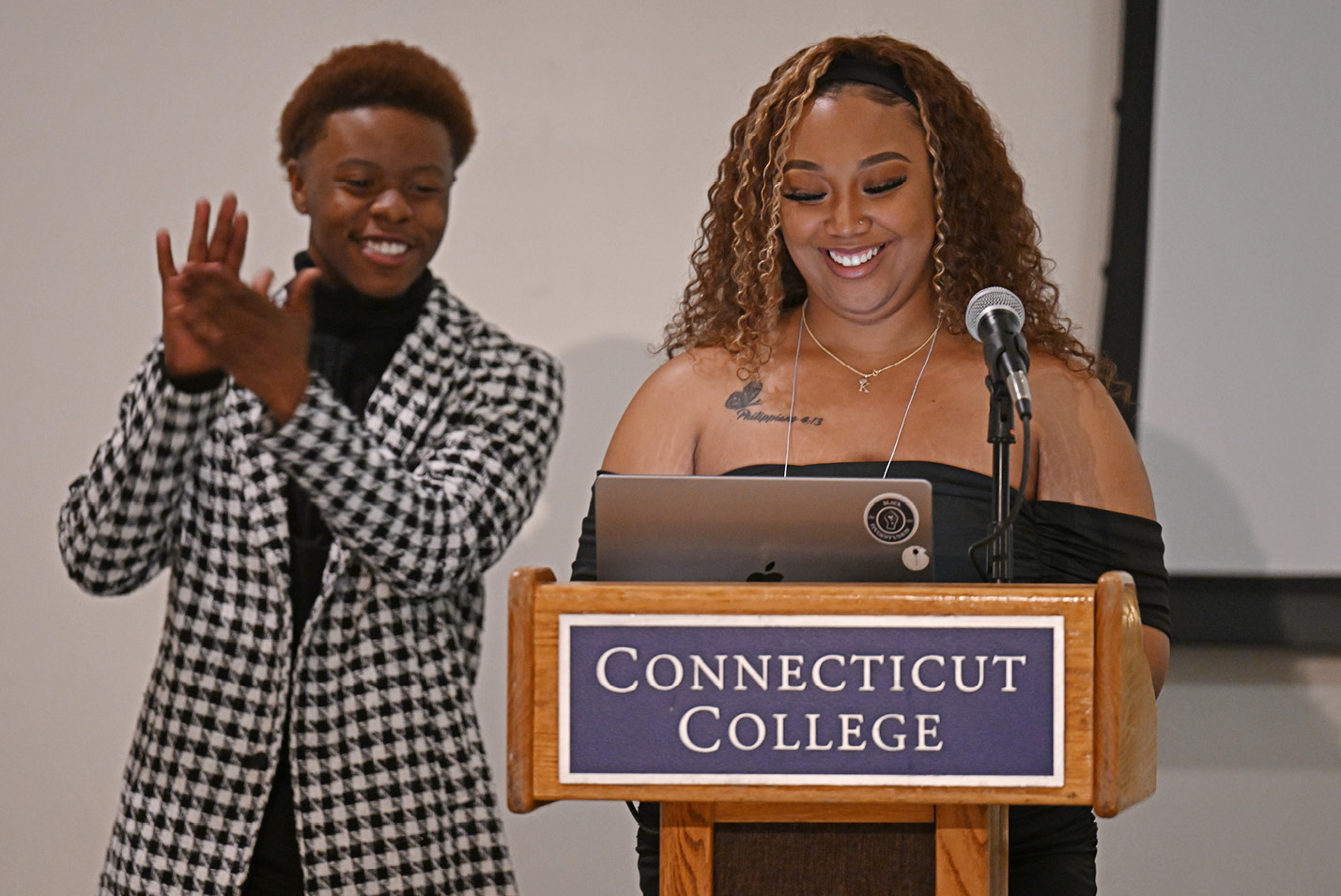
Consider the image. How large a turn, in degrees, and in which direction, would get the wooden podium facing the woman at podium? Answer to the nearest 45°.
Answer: approximately 180°

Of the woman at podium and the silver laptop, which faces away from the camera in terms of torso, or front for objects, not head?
the silver laptop

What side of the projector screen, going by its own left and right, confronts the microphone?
front

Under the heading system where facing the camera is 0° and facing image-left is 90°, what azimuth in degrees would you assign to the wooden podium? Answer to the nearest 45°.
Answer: approximately 0°

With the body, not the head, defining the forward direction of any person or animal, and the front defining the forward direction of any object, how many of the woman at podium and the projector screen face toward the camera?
2

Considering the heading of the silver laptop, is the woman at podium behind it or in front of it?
in front

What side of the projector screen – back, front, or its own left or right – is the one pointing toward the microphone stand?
front

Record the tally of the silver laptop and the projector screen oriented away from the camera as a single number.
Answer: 1

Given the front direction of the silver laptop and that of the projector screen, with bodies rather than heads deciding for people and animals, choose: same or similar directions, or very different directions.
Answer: very different directions

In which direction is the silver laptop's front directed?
away from the camera

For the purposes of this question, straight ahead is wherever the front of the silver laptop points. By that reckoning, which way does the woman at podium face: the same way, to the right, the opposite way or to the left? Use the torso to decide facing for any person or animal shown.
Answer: the opposite way
